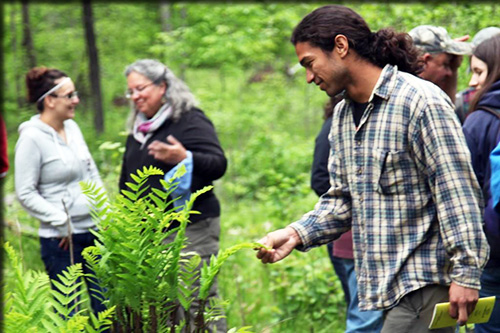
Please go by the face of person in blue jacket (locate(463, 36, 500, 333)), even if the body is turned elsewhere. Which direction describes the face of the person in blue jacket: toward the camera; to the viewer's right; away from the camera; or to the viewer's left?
to the viewer's left

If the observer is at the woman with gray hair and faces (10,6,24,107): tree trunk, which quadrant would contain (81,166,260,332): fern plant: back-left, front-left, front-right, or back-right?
back-left

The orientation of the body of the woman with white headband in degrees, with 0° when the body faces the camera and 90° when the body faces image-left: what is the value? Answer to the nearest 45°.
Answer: approximately 315°

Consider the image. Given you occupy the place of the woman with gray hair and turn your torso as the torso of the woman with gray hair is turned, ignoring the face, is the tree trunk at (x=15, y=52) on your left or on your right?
on your right

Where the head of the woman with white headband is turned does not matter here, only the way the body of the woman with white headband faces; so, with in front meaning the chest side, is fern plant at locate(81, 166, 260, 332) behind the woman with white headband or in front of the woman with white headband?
in front

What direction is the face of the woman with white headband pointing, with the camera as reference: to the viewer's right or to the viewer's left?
to the viewer's right

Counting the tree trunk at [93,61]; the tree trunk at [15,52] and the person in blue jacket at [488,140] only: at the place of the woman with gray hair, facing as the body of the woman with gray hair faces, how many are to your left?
1

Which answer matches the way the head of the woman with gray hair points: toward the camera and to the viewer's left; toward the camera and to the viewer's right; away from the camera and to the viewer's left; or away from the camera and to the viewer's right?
toward the camera and to the viewer's left

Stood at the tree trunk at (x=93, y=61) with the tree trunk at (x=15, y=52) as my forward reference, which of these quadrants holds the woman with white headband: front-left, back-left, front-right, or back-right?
back-left

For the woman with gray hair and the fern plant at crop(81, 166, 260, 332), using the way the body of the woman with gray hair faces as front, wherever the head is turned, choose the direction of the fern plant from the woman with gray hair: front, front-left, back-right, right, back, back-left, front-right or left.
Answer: front-left

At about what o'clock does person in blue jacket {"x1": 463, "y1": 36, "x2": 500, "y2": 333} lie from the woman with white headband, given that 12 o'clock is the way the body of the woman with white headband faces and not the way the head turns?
The person in blue jacket is roughly at 12 o'clock from the woman with white headband.

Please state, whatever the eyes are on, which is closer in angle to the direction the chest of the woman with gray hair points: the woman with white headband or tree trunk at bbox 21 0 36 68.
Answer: the woman with white headband

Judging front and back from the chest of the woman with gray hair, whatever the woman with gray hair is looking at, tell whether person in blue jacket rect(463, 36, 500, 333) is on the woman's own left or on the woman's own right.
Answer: on the woman's own left

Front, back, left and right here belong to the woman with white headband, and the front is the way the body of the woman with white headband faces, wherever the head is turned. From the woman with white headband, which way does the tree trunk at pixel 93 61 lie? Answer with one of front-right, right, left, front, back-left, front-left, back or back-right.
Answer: back-left

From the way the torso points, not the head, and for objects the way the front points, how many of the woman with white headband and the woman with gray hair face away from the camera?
0

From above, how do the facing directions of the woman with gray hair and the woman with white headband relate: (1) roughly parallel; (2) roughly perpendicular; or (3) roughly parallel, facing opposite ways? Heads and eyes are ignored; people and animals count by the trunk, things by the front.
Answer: roughly perpendicular

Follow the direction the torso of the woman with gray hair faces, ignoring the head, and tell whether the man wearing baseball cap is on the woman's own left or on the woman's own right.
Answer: on the woman's own left

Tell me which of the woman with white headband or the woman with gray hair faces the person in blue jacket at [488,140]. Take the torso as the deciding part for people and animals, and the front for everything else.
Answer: the woman with white headband

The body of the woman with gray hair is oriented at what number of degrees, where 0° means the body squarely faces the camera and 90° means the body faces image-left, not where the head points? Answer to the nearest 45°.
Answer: approximately 45°
